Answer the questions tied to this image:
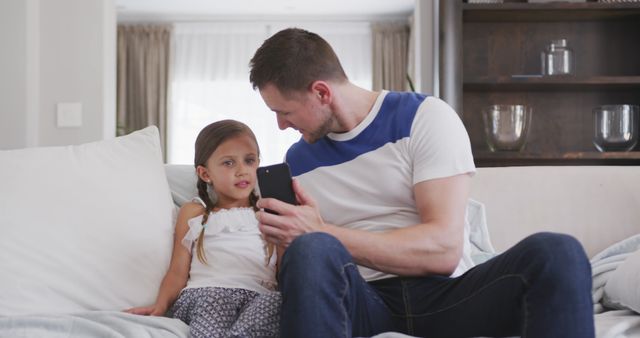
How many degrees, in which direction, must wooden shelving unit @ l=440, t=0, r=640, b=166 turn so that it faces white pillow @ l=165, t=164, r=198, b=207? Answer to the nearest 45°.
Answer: approximately 45° to its right

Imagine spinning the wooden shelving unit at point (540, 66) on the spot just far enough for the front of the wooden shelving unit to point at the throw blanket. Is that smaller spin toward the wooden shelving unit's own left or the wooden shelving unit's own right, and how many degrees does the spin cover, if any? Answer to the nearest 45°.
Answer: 0° — it already faces it

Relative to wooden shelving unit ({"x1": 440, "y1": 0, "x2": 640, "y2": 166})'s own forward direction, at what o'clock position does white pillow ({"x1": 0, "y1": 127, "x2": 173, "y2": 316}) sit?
The white pillow is roughly at 1 o'clock from the wooden shelving unit.

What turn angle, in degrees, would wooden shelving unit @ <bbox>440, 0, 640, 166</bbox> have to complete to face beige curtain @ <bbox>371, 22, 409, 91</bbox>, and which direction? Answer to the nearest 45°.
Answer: approximately 180°

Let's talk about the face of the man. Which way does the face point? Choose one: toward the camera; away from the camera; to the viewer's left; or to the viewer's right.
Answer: to the viewer's left

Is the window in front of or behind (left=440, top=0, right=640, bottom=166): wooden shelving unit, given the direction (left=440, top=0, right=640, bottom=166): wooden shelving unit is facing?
behind

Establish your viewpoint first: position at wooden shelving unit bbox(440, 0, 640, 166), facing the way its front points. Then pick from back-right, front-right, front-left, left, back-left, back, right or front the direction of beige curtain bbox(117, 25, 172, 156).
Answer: back-right

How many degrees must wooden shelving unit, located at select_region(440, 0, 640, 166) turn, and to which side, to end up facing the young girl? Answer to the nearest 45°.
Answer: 0° — it already faces them

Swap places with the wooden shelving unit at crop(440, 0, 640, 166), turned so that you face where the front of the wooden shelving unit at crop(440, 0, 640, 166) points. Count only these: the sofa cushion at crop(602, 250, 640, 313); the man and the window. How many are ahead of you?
2

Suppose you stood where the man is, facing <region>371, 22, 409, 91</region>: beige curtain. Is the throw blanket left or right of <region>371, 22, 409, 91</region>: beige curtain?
right

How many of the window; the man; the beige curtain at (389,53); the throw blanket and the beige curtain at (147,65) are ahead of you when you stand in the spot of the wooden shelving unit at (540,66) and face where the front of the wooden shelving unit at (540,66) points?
2

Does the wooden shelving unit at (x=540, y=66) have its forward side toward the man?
yes

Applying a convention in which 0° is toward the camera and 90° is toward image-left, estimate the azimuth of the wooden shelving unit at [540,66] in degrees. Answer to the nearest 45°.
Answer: approximately 0°

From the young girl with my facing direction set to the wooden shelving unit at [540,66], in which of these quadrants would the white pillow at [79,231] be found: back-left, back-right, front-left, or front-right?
back-left
